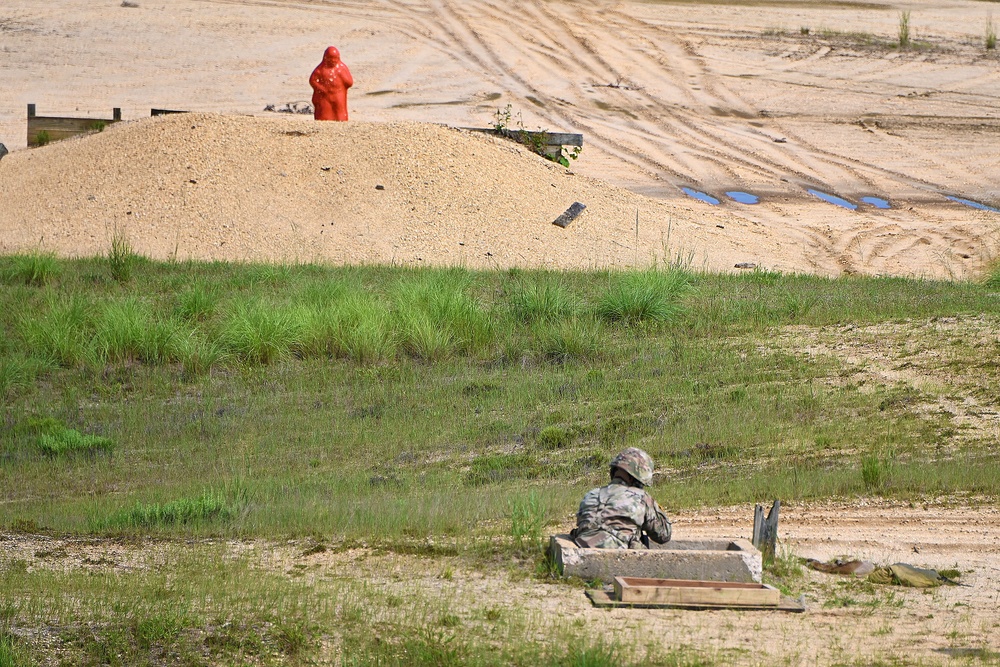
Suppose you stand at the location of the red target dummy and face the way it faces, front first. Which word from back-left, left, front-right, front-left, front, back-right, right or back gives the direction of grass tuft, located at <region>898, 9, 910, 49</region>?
back-left

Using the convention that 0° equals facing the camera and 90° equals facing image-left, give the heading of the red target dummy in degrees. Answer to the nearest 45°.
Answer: approximately 0°

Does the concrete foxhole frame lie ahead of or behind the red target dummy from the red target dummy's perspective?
ahead

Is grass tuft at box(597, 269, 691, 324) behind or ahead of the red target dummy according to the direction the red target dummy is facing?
ahead

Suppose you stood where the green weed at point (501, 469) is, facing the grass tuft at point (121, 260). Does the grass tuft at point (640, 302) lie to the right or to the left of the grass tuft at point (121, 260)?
right

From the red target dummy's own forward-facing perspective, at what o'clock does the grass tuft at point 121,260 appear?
The grass tuft is roughly at 1 o'clock from the red target dummy.

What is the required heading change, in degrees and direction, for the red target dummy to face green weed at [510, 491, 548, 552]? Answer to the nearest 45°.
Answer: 0° — it already faces it

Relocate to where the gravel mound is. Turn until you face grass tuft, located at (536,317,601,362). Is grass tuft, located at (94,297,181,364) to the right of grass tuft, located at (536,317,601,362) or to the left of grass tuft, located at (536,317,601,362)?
right

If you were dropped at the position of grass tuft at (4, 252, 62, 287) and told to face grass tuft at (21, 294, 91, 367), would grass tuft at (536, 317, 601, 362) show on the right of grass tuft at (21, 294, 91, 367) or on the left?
left

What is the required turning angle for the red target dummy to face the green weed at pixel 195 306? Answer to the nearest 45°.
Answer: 0° — it already faces it
